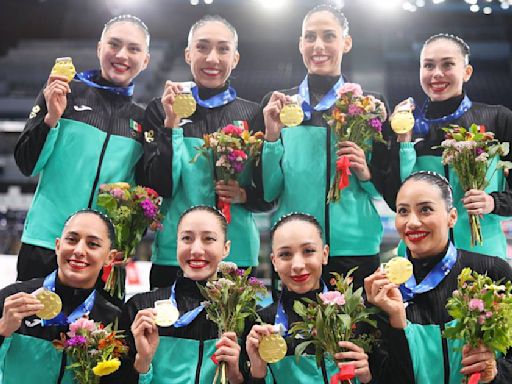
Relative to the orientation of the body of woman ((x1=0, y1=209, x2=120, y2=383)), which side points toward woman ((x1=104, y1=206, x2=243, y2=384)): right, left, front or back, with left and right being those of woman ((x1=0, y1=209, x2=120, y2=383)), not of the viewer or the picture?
left

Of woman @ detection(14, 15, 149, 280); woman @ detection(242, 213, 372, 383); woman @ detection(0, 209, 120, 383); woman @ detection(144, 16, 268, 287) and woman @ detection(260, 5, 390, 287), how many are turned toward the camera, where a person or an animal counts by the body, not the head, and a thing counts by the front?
5

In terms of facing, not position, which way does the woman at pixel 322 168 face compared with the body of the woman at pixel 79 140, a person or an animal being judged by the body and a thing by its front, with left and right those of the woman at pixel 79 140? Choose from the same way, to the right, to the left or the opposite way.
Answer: the same way

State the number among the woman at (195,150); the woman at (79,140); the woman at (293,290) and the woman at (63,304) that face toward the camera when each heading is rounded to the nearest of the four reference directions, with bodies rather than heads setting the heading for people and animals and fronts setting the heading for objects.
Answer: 4

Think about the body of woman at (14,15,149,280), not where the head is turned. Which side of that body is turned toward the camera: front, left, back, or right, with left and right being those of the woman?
front

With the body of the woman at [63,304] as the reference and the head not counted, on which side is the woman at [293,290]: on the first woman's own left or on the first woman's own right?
on the first woman's own left

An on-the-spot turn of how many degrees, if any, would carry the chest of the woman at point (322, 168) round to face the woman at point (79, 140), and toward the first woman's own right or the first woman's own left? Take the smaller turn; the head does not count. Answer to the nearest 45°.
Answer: approximately 90° to the first woman's own right

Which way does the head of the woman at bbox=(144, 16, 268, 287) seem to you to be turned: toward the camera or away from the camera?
toward the camera

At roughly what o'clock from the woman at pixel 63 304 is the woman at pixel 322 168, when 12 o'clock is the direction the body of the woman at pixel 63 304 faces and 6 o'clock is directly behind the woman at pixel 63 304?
the woman at pixel 322 168 is roughly at 9 o'clock from the woman at pixel 63 304.

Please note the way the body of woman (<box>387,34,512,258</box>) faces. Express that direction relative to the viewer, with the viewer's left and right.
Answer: facing the viewer and to the left of the viewer

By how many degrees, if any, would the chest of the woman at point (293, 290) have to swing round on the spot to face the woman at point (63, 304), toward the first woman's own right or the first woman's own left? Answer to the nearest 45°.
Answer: approximately 90° to the first woman's own right

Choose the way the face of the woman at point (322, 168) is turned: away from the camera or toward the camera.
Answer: toward the camera

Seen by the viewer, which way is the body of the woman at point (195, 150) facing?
toward the camera

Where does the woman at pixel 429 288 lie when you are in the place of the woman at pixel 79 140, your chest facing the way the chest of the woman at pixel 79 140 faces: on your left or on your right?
on your left

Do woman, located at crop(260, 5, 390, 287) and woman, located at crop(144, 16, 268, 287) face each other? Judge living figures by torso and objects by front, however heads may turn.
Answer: no

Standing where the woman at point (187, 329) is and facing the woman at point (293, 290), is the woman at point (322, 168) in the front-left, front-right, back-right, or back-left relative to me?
front-left

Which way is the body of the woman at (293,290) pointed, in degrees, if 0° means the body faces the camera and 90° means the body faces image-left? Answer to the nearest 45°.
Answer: approximately 0°

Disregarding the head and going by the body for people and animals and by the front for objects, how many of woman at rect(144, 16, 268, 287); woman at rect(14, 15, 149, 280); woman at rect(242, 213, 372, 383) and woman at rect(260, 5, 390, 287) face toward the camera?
4

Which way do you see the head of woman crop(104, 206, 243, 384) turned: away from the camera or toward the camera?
toward the camera

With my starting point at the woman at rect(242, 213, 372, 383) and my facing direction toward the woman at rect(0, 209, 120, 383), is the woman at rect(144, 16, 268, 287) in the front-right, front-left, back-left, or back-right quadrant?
front-right
